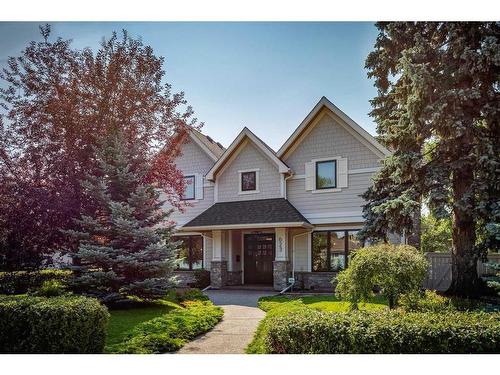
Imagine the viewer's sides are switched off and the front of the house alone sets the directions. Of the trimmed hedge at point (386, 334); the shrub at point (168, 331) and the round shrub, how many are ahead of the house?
3

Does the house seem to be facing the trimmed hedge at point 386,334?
yes

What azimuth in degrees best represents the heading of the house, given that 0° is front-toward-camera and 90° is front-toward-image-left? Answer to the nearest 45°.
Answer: approximately 0°

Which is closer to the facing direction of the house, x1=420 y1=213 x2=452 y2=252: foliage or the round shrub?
the round shrub

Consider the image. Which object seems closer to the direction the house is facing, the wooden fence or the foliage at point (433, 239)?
the wooden fence

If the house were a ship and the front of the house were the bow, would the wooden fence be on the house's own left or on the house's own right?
on the house's own left

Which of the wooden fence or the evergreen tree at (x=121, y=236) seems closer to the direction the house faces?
the evergreen tree
